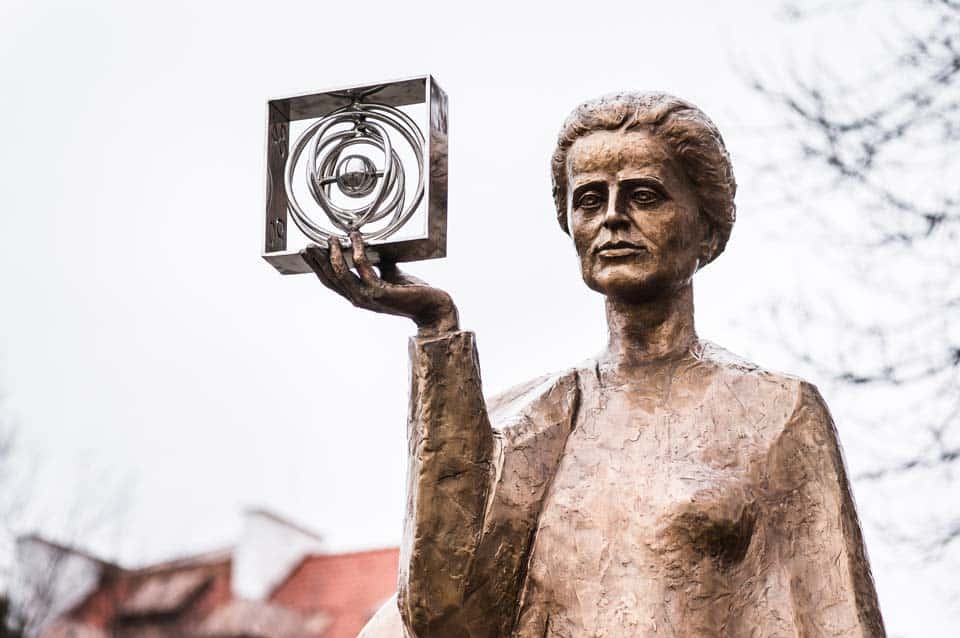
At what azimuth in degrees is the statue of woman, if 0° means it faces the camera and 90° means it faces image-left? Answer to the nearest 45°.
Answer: approximately 0°

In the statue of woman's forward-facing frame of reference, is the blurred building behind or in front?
behind
